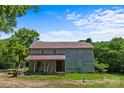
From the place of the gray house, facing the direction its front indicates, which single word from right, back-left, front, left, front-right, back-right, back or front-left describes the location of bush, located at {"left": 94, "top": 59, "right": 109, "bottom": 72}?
left

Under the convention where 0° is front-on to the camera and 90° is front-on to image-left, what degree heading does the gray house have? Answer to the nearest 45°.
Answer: approximately 0°
